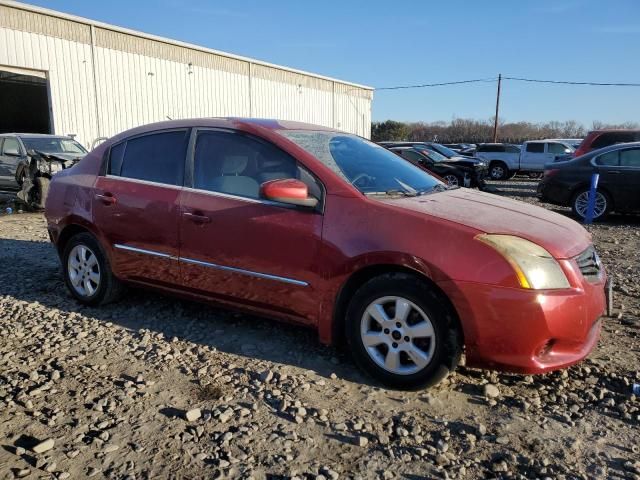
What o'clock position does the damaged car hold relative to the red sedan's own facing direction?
The damaged car is roughly at 6 o'clock from the red sedan.

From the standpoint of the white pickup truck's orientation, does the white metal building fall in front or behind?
behind

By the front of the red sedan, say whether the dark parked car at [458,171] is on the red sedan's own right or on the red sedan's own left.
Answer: on the red sedan's own left

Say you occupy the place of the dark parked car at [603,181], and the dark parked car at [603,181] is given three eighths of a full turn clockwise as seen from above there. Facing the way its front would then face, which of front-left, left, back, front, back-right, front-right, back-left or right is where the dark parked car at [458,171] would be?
right

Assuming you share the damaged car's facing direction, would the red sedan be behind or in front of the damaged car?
in front

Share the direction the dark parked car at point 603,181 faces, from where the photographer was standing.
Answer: facing to the right of the viewer

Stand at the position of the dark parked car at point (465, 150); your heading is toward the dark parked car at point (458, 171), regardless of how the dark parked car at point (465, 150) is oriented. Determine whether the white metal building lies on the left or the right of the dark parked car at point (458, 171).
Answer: right

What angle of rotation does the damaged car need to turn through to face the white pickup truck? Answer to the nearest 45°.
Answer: approximately 45° to its left

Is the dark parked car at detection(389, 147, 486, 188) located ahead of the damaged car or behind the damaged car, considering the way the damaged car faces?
ahead

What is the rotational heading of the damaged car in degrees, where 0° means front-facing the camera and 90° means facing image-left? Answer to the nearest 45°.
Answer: approximately 315°

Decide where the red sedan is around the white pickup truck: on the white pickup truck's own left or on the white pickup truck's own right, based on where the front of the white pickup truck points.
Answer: on the white pickup truck's own right

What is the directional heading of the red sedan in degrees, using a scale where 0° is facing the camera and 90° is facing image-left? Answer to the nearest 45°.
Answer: approximately 315°
